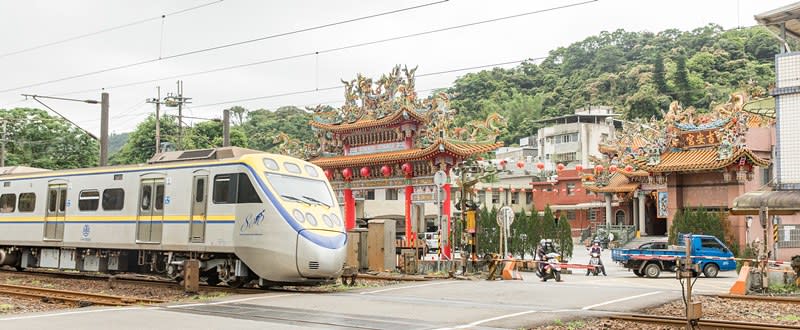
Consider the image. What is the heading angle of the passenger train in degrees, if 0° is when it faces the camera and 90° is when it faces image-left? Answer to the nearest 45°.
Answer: approximately 315°

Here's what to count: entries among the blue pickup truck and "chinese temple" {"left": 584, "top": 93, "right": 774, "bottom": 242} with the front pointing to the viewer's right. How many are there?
1

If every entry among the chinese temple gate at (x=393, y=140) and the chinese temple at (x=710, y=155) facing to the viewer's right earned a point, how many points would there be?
0

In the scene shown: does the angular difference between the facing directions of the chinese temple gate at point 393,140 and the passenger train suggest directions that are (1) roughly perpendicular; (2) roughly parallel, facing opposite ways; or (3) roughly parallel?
roughly perpendicular

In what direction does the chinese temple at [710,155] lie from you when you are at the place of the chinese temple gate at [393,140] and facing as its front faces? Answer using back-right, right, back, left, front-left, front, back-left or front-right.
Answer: back-left

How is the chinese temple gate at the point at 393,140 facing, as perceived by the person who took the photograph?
facing the viewer and to the left of the viewer

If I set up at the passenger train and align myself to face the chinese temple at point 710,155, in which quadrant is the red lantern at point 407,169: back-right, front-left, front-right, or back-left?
front-left

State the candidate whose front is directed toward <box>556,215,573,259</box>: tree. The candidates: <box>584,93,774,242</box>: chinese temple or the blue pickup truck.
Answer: the chinese temple

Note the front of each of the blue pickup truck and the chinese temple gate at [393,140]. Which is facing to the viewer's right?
the blue pickup truck

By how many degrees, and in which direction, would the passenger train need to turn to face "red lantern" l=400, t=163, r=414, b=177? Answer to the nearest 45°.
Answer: approximately 90° to its left

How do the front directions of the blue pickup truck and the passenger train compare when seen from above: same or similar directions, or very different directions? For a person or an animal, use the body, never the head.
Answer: same or similar directions

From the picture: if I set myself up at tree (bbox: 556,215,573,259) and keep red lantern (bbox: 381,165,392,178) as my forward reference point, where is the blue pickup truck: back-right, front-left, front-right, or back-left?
back-left

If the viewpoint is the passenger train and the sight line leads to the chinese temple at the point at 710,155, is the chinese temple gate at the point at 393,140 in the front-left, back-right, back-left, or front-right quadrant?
front-left

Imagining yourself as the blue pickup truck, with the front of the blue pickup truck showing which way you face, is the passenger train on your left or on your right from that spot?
on your right

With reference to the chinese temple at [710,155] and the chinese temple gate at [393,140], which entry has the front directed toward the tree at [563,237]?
the chinese temple at [710,155]

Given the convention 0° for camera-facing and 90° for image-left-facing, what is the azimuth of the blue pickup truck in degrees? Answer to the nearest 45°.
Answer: approximately 270°

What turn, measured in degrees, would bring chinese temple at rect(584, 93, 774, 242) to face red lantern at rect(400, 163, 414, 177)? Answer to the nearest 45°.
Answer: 0° — it already faces it

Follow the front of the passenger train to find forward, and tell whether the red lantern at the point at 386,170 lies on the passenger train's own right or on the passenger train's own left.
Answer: on the passenger train's own left

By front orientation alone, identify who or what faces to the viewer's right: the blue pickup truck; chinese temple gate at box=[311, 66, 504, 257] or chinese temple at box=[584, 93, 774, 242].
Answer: the blue pickup truck

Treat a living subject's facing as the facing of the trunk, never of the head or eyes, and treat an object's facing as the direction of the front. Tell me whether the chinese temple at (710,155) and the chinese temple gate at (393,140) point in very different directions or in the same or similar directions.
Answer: same or similar directions
